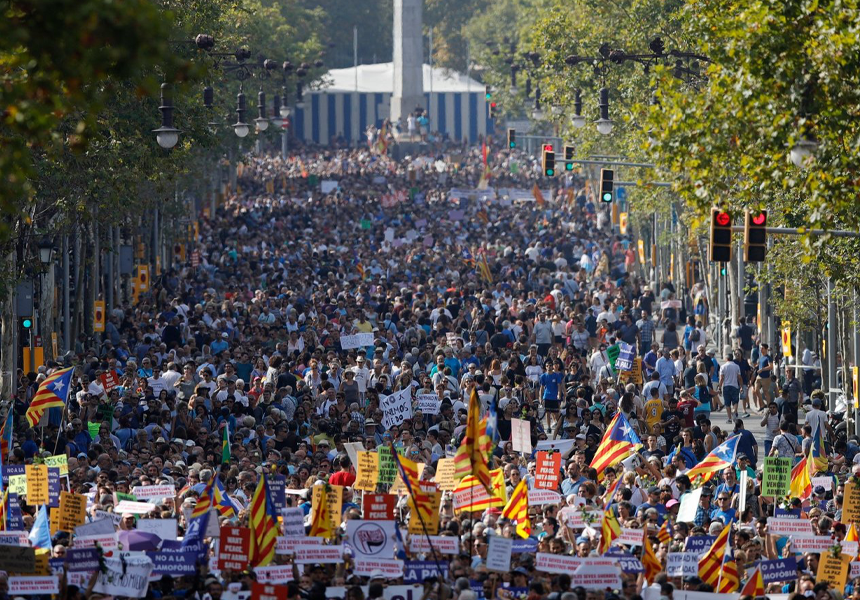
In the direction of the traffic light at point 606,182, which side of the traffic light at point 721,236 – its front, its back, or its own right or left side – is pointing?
back

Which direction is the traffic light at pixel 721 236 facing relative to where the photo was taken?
toward the camera

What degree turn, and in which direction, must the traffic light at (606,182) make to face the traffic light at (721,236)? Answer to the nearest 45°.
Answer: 0° — it already faces it

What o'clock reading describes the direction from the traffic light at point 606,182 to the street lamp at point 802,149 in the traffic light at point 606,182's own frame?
The street lamp is roughly at 12 o'clock from the traffic light.

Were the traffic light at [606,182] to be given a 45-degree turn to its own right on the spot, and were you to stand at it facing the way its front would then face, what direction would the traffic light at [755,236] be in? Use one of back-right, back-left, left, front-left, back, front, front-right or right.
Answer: front-left

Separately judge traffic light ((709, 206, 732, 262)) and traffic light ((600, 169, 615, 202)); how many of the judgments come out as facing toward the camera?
2

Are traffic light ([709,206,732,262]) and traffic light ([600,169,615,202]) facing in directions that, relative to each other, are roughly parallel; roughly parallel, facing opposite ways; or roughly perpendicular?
roughly parallel

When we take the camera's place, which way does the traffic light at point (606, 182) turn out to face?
facing the viewer

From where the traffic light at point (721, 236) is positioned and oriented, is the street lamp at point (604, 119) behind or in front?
behind
